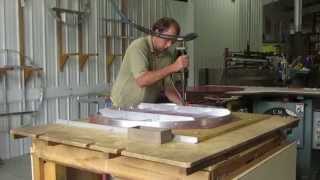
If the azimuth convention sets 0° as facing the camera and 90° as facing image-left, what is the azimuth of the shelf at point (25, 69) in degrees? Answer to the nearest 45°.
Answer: approximately 315°

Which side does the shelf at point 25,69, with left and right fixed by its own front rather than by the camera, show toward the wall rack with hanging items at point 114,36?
left

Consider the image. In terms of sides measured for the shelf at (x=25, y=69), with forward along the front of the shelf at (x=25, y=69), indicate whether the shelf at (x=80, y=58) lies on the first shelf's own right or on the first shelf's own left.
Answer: on the first shelf's own left

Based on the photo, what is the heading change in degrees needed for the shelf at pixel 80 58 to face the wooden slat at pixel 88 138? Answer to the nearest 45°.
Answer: approximately 45° to its right

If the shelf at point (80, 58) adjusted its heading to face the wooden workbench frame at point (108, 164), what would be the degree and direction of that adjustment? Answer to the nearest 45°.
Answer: approximately 45° to its right

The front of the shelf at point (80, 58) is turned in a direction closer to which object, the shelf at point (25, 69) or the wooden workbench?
the wooden workbench

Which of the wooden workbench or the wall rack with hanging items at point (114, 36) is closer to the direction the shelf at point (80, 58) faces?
the wooden workbench
